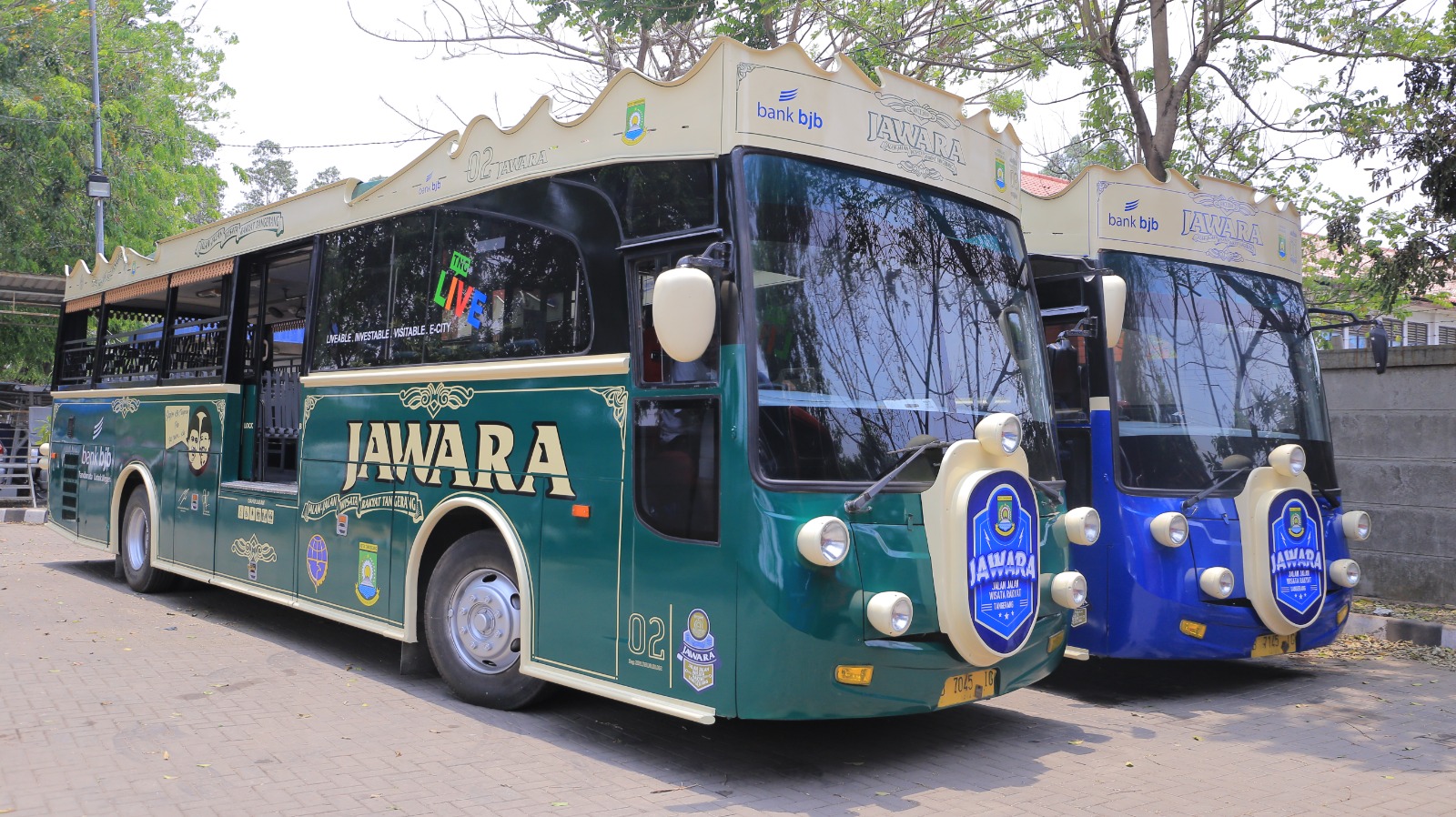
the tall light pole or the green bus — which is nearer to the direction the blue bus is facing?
the green bus

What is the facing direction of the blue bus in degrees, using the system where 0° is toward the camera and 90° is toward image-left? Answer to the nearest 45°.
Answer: approximately 315°

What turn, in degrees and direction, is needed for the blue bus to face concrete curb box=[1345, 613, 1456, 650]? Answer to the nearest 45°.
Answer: approximately 90° to its left

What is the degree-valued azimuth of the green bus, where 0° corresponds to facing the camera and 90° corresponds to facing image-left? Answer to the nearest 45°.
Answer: approximately 315°

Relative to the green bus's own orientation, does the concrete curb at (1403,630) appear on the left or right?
on its left

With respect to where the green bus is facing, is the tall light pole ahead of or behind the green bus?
behind

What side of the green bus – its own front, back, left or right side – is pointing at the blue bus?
left
